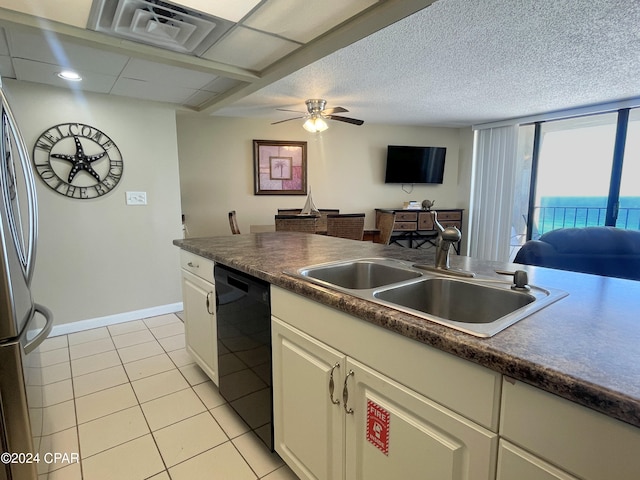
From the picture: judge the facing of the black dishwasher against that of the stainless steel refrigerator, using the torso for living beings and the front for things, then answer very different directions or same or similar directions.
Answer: very different directions

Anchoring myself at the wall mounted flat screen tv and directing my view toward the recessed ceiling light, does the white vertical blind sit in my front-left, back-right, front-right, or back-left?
back-left

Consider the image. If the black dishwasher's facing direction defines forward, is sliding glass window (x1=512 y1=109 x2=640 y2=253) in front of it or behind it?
behind

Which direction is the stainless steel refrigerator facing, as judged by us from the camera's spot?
facing to the right of the viewer

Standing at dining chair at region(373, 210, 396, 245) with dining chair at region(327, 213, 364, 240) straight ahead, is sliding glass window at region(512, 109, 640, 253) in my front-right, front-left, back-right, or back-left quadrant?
back-left

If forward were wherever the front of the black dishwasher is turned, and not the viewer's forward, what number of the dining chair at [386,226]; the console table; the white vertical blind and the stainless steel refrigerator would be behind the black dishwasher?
3

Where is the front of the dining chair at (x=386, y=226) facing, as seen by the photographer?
facing away from the viewer and to the left of the viewer

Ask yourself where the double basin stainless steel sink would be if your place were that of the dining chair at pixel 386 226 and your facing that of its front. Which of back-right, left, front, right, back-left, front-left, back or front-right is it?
back-left
